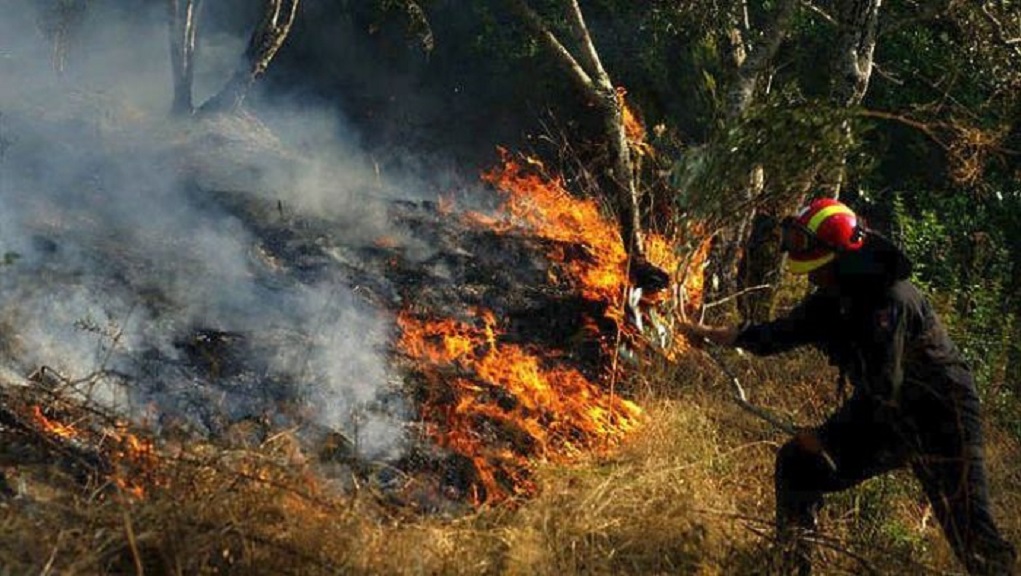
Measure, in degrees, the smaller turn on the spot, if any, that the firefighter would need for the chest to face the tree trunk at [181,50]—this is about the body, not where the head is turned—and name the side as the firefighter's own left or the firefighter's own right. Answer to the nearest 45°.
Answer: approximately 45° to the firefighter's own right

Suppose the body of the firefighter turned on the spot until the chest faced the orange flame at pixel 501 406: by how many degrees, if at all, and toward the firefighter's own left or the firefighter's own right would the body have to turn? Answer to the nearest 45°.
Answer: approximately 45° to the firefighter's own right

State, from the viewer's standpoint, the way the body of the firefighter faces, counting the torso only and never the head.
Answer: to the viewer's left

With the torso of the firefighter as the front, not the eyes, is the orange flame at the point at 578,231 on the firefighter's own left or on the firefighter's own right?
on the firefighter's own right

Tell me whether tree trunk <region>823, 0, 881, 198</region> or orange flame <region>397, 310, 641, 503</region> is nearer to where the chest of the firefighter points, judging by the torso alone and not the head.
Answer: the orange flame

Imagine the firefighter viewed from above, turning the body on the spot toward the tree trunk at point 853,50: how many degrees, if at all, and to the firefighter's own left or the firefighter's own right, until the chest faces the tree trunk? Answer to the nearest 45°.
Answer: approximately 90° to the firefighter's own right

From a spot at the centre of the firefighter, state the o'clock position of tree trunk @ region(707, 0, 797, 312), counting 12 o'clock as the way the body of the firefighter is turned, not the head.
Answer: The tree trunk is roughly at 2 o'clock from the firefighter.
